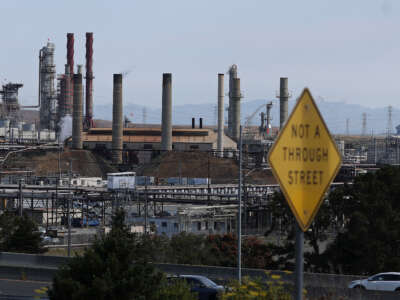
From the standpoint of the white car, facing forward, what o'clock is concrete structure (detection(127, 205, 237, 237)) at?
The concrete structure is roughly at 2 o'clock from the white car.

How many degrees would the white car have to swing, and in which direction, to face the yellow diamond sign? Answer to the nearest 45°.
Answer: approximately 90° to its left

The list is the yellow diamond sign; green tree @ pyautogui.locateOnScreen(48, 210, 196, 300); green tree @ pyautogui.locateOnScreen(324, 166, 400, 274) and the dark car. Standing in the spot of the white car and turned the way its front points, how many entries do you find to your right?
1

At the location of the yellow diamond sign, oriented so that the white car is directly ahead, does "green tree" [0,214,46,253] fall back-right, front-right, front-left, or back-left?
front-left

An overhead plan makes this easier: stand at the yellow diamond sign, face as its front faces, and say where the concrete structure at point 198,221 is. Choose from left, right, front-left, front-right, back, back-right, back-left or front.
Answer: back-left

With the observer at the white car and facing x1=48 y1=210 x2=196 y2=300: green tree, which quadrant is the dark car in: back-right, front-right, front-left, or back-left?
front-right

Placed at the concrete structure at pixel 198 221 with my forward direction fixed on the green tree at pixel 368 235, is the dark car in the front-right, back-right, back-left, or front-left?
front-right

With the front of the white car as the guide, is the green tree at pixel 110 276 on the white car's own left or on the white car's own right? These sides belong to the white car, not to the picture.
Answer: on the white car's own left

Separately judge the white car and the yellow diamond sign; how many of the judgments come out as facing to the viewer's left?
1

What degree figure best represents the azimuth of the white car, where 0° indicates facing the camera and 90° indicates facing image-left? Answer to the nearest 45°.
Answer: approximately 90°
